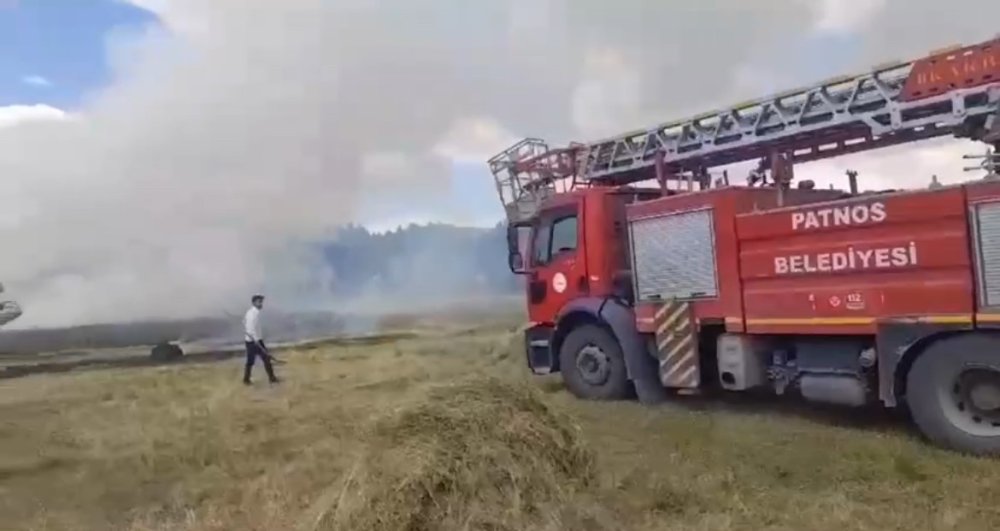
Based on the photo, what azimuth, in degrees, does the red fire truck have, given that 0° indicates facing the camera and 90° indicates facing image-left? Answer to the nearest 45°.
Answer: approximately 135°

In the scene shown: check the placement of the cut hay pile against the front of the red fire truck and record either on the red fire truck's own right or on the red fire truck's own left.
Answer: on the red fire truck's own left

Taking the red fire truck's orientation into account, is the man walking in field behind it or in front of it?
in front

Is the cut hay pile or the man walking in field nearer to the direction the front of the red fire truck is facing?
the man walking in field
